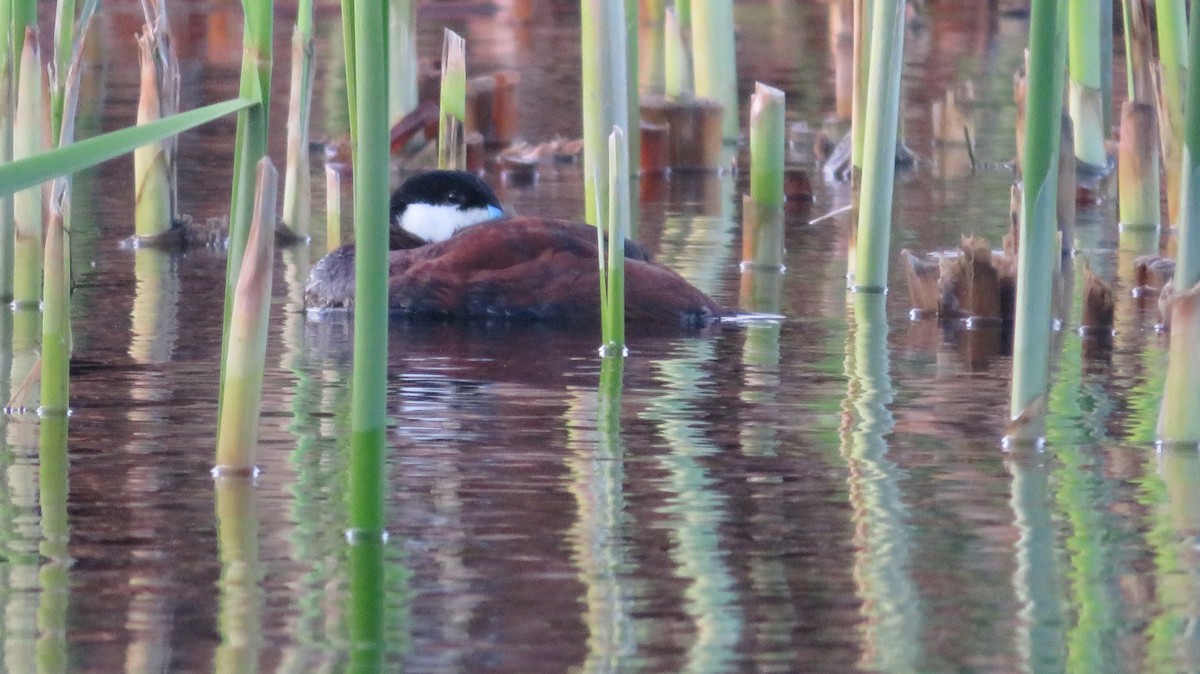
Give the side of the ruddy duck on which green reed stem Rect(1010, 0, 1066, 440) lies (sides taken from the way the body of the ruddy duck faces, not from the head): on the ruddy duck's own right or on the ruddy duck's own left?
on the ruddy duck's own left

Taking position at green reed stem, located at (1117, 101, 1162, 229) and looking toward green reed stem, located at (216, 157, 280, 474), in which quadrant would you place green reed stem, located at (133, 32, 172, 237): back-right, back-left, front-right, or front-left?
front-right

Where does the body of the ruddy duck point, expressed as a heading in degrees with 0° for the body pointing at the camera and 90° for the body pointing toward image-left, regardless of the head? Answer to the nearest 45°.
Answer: approximately 90°

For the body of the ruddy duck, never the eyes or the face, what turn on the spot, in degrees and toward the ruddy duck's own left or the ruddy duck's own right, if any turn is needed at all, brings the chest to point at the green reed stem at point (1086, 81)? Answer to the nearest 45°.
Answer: approximately 135° to the ruddy duck's own right

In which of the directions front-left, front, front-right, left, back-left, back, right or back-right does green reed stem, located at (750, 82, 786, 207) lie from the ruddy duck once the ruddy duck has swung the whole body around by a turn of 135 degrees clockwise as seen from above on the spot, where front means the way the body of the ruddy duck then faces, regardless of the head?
front

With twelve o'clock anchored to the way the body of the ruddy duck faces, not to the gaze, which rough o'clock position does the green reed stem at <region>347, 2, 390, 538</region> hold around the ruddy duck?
The green reed stem is roughly at 9 o'clock from the ruddy duck.

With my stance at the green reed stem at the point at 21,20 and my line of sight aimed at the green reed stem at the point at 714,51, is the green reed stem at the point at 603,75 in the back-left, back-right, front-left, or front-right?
front-right

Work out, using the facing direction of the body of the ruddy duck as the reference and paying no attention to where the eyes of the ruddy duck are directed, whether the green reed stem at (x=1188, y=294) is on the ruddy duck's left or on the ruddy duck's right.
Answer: on the ruddy duck's left

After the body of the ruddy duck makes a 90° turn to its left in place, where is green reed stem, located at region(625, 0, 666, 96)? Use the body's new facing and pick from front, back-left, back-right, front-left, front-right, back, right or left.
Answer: back

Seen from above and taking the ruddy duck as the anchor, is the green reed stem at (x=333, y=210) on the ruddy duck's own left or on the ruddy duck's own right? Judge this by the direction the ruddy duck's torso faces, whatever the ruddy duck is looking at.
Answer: on the ruddy duck's own right

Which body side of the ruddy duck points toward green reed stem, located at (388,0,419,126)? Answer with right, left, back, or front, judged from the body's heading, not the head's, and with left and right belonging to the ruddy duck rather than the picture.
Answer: right

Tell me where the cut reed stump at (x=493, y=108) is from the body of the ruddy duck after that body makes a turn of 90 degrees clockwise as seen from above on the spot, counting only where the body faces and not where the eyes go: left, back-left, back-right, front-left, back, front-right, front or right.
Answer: front

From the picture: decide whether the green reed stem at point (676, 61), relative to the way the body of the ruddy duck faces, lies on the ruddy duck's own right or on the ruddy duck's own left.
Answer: on the ruddy duck's own right
